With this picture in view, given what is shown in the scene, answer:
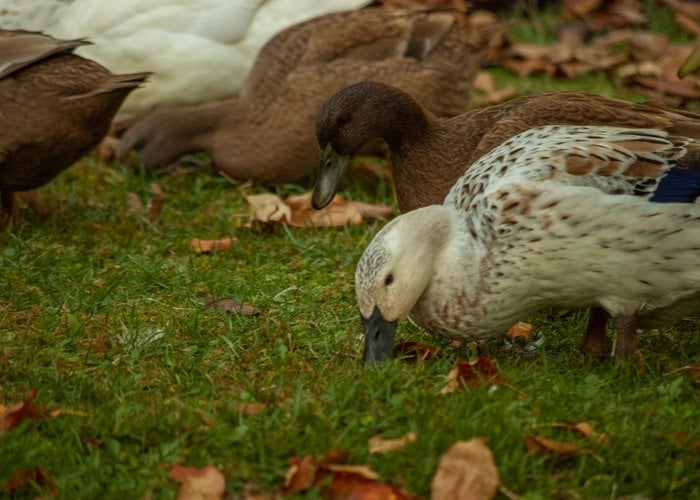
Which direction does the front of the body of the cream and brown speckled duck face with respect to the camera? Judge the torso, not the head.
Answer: to the viewer's left

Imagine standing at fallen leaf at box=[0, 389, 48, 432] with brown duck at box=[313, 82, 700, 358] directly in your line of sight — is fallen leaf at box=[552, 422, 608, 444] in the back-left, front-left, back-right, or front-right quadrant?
front-right

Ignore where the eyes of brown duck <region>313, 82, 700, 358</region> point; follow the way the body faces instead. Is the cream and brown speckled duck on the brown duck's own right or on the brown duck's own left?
on the brown duck's own left

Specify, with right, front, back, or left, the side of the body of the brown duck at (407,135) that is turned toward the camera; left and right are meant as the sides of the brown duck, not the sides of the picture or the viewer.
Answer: left

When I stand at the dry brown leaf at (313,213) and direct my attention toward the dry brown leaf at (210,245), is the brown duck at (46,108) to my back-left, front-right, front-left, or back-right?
front-right

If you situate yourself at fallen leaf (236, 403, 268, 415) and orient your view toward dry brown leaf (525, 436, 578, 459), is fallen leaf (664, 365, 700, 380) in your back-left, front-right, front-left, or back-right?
front-left

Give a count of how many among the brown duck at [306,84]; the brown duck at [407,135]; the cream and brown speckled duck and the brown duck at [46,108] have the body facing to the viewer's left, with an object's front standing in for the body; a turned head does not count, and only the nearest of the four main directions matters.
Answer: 4

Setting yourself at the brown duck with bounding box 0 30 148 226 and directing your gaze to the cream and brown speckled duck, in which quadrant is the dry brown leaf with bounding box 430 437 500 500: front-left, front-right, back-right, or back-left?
front-right

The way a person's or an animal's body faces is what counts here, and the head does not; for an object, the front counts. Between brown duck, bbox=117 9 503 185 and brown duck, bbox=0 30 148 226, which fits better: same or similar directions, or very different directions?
same or similar directions

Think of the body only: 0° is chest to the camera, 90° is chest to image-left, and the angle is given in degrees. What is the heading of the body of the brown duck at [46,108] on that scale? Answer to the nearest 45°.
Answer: approximately 90°

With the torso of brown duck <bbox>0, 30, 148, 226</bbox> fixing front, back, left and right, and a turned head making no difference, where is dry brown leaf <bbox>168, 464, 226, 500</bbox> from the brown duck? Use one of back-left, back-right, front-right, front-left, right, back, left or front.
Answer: left

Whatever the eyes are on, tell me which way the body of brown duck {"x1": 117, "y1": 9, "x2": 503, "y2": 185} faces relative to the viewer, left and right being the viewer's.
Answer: facing to the left of the viewer

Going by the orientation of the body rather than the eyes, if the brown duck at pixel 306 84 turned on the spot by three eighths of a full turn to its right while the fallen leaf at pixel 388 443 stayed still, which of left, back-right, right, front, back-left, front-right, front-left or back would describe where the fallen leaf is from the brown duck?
back-right

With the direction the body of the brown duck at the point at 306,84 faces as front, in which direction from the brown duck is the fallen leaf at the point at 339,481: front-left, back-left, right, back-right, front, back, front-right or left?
left

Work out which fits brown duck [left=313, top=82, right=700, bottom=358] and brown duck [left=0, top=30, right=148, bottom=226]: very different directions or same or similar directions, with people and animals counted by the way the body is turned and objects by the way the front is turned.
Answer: same or similar directions

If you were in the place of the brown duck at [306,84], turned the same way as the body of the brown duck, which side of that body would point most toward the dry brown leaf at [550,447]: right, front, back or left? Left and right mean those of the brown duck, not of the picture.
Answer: left
